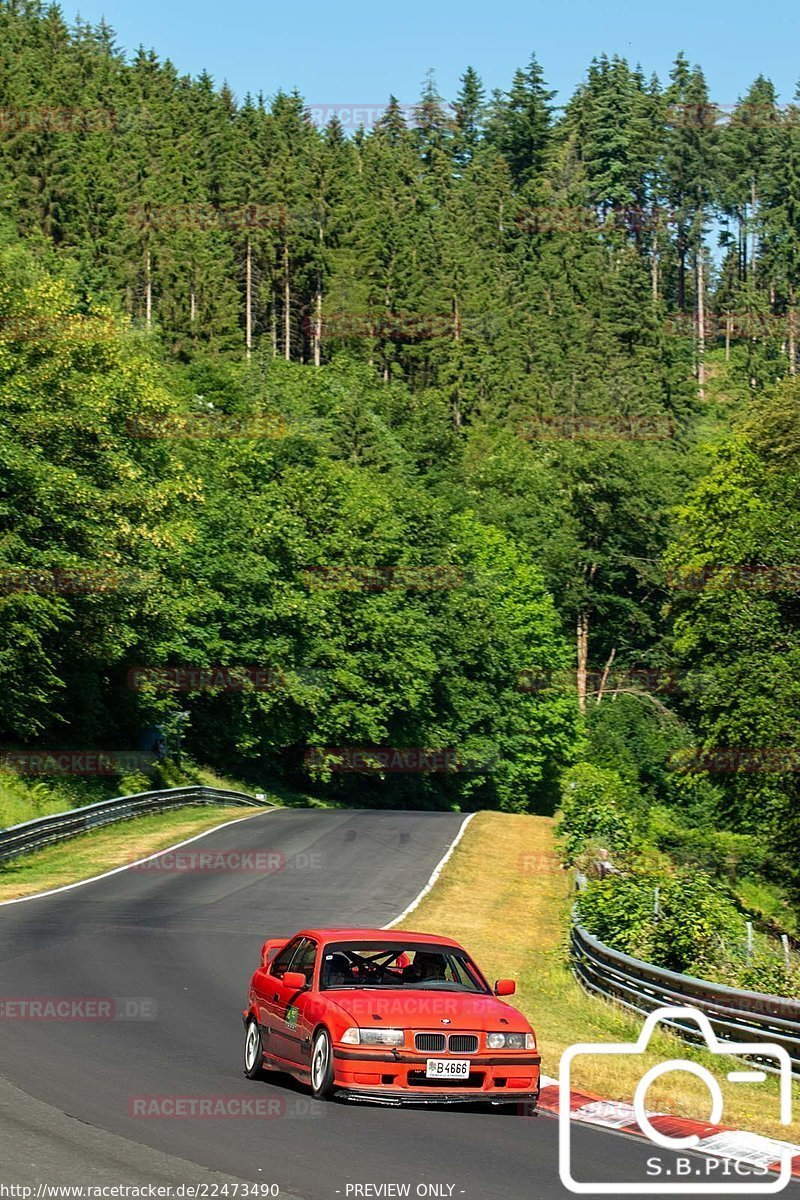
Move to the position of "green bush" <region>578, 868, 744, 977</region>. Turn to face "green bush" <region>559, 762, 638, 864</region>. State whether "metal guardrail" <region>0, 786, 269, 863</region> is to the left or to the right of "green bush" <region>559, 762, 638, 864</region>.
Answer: left

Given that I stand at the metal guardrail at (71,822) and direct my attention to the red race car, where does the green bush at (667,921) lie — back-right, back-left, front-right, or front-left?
front-left

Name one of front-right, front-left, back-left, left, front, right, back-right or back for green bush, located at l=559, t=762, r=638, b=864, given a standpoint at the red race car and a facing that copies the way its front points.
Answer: back-left

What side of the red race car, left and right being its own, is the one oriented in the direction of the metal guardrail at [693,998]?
left

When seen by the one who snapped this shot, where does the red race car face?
facing the viewer and to the right of the viewer

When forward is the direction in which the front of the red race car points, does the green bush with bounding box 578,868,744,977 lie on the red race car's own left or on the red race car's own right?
on the red race car's own left

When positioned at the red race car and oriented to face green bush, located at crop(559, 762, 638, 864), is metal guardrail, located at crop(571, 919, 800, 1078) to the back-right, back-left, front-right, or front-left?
front-right
